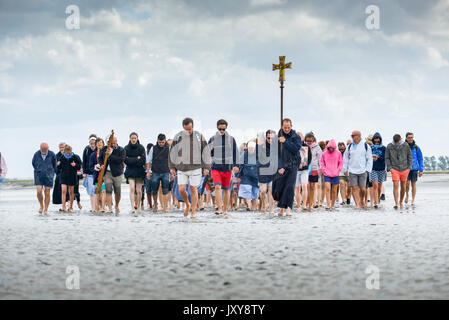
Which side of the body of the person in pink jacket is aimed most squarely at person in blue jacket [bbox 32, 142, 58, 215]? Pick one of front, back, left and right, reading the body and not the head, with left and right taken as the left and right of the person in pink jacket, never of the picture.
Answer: right

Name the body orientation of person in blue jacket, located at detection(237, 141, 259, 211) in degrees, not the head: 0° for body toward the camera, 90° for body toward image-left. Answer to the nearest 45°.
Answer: approximately 0°

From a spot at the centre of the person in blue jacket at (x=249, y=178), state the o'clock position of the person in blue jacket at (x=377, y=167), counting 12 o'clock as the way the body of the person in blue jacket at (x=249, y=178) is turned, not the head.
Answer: the person in blue jacket at (x=377, y=167) is roughly at 9 o'clock from the person in blue jacket at (x=249, y=178).

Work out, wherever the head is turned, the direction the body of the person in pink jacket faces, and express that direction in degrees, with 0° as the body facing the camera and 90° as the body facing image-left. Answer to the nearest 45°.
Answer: approximately 0°

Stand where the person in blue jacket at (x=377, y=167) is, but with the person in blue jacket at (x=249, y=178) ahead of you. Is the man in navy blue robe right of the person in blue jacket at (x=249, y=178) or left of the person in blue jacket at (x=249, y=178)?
left

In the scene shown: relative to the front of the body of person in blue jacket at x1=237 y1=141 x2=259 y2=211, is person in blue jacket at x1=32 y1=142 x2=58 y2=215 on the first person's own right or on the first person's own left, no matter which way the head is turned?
on the first person's own right

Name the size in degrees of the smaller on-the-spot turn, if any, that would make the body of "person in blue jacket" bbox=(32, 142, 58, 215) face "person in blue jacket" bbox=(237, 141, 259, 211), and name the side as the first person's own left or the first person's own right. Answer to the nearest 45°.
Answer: approximately 90° to the first person's own left

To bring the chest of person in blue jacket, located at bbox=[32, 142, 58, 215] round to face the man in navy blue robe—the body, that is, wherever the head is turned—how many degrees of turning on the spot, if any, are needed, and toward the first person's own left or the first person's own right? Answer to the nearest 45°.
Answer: approximately 45° to the first person's own left

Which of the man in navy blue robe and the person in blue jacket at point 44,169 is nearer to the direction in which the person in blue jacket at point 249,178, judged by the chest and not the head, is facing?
the man in navy blue robe
